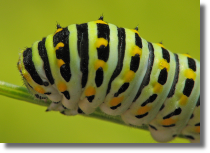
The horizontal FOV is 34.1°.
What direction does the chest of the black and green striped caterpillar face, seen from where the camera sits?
to the viewer's left
